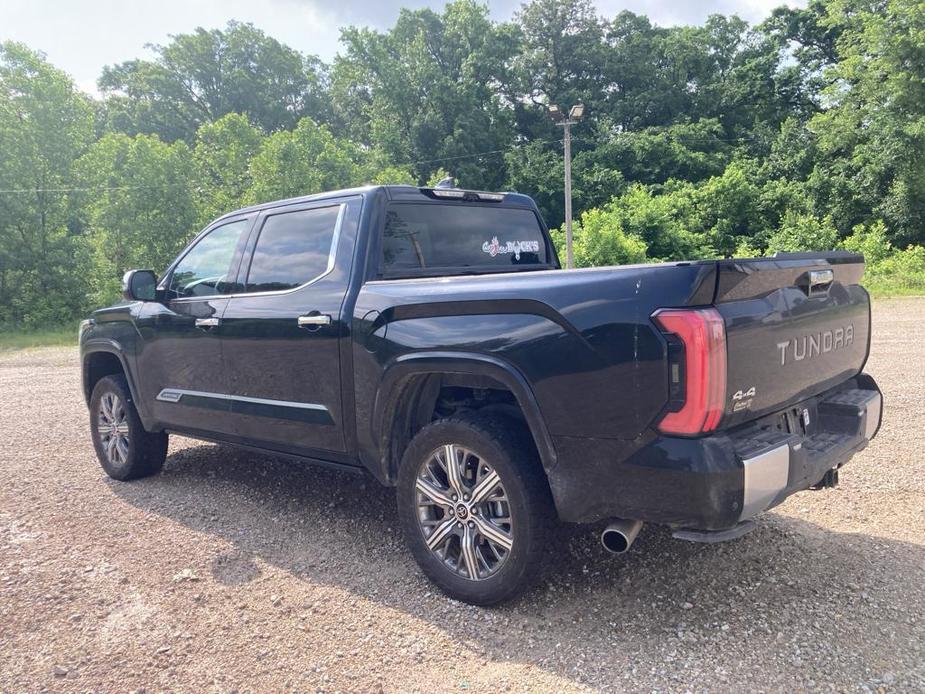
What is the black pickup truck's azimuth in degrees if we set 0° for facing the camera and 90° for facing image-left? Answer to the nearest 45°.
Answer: approximately 135°

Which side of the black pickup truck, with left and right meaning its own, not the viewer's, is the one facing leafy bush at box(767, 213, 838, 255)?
right

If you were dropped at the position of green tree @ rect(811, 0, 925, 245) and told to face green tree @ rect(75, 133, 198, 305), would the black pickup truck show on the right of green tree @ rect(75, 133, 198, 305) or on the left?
left

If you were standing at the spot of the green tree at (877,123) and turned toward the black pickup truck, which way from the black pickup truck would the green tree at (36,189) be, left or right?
right

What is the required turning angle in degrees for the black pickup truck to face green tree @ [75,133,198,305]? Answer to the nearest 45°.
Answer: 0° — it already faces it

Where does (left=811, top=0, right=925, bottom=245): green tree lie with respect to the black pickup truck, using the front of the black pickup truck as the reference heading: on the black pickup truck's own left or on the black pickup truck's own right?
on the black pickup truck's own right

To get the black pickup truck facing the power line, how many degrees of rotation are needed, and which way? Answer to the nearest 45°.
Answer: approximately 45° to its right

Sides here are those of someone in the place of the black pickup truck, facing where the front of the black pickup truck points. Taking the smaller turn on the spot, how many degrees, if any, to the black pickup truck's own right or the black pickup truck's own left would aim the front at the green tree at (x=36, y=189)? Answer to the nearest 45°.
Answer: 0° — it already faces it
